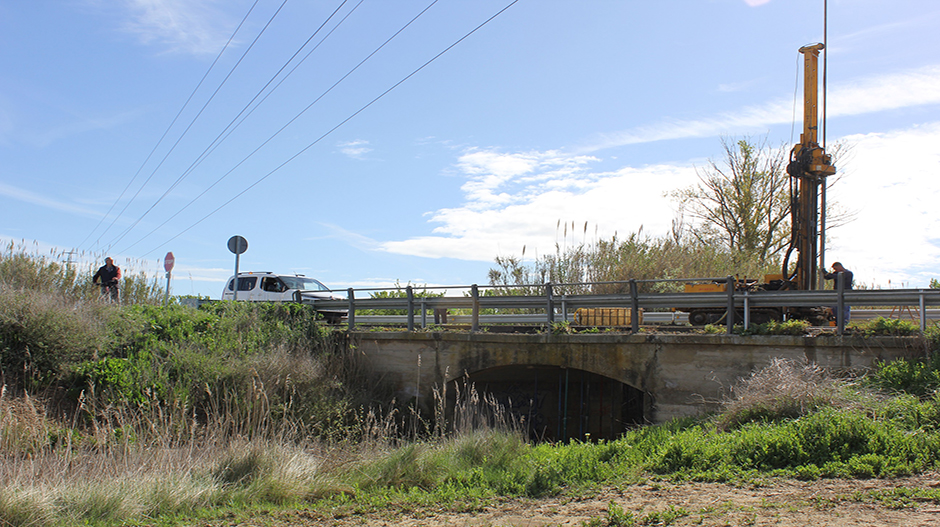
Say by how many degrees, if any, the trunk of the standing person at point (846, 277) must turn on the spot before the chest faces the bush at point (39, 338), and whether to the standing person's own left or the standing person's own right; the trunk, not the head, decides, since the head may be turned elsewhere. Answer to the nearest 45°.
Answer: approximately 45° to the standing person's own left

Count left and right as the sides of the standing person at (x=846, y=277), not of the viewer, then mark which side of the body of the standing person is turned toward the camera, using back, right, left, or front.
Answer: left

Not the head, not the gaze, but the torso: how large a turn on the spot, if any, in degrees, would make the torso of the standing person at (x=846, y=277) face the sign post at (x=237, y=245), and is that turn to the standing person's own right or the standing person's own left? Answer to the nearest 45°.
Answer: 0° — they already face it

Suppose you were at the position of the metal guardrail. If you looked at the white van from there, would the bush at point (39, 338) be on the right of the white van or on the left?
left

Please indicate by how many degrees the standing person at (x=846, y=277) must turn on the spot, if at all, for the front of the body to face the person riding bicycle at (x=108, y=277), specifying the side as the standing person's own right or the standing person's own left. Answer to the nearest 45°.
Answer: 0° — they already face them

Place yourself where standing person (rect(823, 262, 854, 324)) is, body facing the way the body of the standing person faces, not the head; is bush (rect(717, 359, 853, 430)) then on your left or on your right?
on your left
